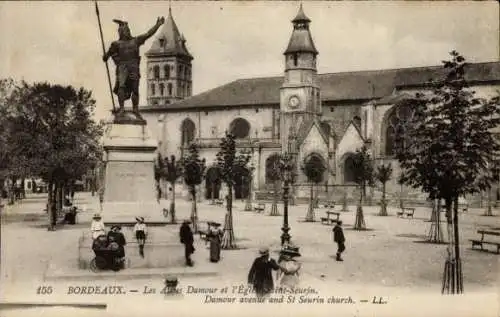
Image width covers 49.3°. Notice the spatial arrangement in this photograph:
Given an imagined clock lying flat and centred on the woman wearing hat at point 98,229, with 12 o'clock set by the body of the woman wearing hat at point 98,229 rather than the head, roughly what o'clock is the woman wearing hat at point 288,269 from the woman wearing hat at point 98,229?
the woman wearing hat at point 288,269 is roughly at 10 o'clock from the woman wearing hat at point 98,229.

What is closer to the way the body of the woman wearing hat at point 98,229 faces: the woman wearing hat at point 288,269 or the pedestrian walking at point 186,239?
the woman wearing hat

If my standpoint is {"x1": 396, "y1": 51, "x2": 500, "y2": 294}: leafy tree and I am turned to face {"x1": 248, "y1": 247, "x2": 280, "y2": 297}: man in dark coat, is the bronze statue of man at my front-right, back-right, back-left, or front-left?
front-right

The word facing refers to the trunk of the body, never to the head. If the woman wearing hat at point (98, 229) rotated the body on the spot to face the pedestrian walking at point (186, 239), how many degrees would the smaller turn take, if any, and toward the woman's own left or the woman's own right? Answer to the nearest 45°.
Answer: approximately 90° to the woman's own left

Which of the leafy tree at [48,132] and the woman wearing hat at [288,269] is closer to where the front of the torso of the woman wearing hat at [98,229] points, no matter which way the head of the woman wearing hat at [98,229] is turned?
the woman wearing hat

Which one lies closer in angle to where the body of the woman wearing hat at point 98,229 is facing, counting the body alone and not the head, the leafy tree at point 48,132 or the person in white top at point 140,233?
the person in white top

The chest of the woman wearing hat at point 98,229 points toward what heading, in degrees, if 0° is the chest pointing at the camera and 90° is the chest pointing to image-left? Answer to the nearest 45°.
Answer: approximately 0°

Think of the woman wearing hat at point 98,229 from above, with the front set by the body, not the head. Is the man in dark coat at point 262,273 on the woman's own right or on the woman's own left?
on the woman's own left

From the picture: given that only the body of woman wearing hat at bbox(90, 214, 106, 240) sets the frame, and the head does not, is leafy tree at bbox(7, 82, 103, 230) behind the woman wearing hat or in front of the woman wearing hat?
behind

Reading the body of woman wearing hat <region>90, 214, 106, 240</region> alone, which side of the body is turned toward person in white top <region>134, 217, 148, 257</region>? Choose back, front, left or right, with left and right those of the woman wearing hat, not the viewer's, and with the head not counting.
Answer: left
